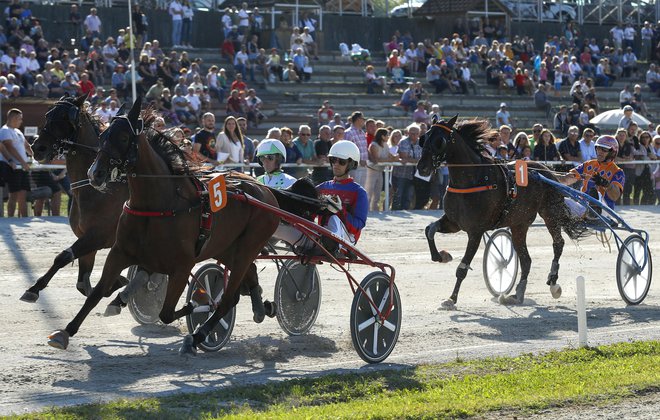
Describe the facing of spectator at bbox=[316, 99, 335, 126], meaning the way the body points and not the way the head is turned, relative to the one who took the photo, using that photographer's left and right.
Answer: facing the viewer

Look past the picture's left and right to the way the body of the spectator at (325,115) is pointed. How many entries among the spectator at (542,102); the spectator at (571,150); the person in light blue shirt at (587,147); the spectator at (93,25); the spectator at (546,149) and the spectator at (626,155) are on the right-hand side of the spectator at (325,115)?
1

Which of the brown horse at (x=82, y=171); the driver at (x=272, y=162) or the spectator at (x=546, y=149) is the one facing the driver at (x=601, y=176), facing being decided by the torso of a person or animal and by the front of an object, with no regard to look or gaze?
the spectator

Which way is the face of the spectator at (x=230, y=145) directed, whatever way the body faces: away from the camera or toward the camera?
toward the camera

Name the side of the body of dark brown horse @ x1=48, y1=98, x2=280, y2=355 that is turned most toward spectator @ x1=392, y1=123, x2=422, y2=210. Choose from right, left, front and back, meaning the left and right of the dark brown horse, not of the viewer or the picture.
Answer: back

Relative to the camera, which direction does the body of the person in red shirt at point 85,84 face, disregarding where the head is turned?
toward the camera

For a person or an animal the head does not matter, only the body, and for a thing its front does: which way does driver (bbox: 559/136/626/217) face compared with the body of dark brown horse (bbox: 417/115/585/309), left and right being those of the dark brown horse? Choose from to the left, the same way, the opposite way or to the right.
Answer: the same way

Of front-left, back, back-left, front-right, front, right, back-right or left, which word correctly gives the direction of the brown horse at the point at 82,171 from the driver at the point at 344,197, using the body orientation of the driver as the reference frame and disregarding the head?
front-right

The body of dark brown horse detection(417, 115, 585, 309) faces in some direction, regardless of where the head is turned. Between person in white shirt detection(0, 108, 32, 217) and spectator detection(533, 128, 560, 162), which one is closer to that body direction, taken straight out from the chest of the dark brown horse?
the person in white shirt

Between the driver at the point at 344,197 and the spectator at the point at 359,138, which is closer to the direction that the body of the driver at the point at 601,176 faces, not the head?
the driver

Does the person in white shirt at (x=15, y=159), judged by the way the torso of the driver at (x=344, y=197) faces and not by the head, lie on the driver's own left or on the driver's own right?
on the driver's own right

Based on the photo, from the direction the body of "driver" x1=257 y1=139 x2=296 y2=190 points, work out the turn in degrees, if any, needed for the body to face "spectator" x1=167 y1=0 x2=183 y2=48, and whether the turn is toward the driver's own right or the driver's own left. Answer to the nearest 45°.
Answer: approximately 135° to the driver's own right

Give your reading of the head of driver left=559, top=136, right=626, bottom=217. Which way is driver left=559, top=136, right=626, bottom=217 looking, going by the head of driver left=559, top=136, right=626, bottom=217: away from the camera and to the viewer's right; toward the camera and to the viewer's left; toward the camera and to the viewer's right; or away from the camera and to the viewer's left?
toward the camera and to the viewer's left

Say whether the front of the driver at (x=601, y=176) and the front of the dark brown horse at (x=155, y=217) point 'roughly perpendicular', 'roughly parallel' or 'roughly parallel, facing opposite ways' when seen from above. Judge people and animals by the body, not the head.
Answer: roughly parallel

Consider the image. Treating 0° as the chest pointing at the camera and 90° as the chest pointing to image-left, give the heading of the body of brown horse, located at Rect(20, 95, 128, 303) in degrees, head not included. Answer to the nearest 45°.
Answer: approximately 45°

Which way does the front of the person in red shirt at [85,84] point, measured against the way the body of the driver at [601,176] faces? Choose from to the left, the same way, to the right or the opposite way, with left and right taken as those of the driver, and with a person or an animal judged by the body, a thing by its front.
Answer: to the left

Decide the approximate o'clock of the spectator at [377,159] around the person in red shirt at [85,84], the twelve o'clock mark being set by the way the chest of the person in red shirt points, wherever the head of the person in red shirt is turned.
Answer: The spectator is roughly at 10 o'clock from the person in red shirt.
